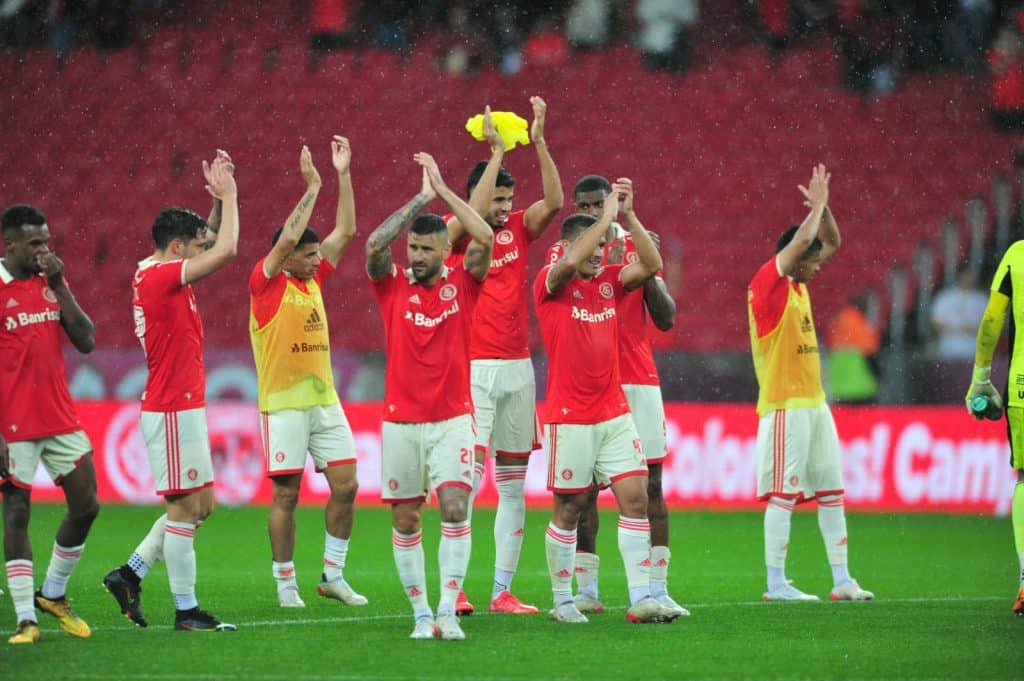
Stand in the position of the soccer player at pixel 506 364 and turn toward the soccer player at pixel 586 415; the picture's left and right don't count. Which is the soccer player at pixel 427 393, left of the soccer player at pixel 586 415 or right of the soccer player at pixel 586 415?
right

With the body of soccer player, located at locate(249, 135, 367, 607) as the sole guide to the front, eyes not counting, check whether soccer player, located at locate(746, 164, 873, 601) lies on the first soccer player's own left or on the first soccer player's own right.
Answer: on the first soccer player's own left

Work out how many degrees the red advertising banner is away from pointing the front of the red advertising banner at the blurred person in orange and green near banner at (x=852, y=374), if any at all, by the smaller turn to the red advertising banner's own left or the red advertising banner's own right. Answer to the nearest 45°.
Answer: approximately 135° to the red advertising banner's own left

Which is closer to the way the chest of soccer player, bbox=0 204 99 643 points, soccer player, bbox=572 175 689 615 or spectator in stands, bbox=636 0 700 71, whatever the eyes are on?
the soccer player

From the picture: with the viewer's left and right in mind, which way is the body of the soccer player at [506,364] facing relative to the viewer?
facing the viewer and to the right of the viewer

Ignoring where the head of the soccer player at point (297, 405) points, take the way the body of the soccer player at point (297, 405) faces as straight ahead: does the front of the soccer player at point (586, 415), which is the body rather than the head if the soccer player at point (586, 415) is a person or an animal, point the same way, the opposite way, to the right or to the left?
the same way

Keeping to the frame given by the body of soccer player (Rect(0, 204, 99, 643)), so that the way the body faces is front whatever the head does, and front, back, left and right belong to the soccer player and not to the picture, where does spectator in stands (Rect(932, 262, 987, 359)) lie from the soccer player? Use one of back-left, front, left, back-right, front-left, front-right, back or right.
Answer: left

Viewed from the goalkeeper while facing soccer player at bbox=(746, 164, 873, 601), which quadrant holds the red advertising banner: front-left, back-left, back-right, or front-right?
front-right

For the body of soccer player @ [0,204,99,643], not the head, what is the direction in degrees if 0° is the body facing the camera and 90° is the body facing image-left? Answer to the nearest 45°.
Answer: approximately 315°

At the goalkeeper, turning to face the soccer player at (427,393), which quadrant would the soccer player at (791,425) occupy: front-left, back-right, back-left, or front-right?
front-right

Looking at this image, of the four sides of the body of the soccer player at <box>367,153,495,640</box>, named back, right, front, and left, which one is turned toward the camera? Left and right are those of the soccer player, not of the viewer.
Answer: front

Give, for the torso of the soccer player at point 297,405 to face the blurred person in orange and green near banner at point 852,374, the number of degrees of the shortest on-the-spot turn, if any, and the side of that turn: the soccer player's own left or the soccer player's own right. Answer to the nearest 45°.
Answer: approximately 90° to the soccer player's own left

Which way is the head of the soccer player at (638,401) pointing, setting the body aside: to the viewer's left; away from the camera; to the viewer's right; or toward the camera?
toward the camera
